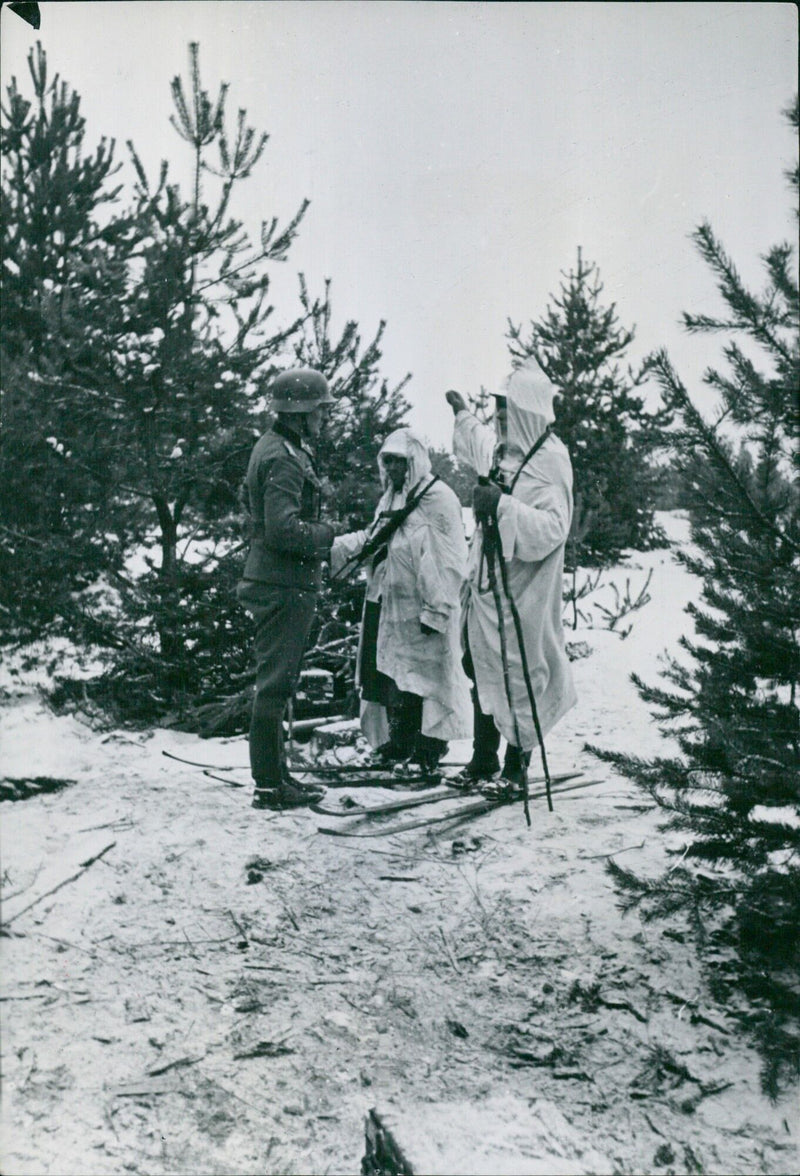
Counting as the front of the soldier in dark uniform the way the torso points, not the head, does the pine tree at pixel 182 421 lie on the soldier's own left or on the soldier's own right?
on the soldier's own left

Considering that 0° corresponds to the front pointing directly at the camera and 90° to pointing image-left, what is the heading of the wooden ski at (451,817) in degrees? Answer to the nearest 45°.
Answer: approximately 90°

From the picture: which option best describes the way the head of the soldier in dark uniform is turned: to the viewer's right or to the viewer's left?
to the viewer's right

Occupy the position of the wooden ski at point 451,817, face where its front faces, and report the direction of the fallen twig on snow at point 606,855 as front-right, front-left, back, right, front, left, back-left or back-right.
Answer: back-left

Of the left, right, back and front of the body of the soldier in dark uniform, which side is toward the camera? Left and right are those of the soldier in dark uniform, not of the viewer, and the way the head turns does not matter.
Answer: right

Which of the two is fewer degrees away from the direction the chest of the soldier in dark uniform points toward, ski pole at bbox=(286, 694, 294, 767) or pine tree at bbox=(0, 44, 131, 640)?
the ski pole

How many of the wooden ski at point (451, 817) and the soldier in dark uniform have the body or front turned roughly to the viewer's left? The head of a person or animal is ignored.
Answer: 1
